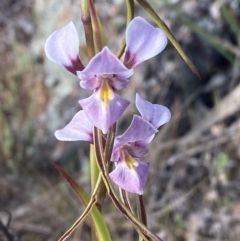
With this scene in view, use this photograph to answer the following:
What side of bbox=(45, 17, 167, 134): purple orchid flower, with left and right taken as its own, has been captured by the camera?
front
